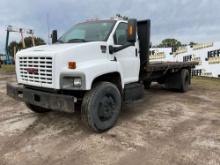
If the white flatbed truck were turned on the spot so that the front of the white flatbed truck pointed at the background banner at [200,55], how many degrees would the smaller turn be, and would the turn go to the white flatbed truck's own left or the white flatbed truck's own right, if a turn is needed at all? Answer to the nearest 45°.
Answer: approximately 180°

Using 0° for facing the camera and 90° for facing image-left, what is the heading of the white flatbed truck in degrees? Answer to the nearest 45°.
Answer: approximately 45°
